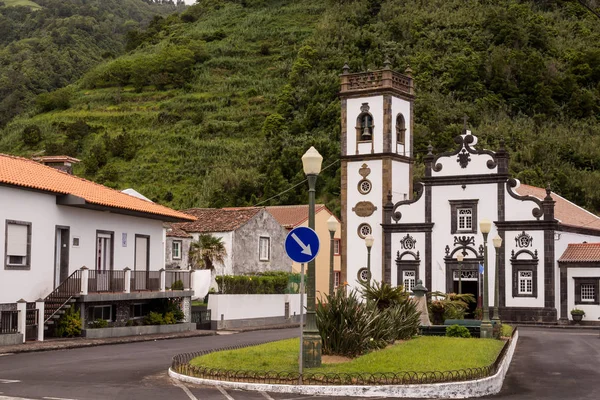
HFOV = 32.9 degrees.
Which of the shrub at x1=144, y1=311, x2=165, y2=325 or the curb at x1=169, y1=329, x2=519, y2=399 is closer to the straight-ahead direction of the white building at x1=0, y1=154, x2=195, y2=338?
the curb

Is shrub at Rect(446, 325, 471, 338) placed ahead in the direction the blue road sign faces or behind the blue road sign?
behind

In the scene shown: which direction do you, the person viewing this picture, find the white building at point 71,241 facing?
facing the viewer and to the right of the viewer

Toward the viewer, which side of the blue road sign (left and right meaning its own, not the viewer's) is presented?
front

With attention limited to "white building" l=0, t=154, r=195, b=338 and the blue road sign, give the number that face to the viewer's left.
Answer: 0

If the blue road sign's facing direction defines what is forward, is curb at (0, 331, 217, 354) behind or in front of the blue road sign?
behind

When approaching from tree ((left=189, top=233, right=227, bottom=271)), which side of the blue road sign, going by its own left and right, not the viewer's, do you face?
back

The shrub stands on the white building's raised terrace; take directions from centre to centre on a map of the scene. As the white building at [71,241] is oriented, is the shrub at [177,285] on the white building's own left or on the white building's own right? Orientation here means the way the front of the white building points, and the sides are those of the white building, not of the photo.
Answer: on the white building's own left

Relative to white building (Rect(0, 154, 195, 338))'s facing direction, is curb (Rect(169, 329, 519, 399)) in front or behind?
in front

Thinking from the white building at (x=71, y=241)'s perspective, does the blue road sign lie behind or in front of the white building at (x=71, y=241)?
in front

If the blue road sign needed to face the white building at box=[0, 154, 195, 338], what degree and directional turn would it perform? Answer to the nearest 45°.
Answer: approximately 135° to its right
